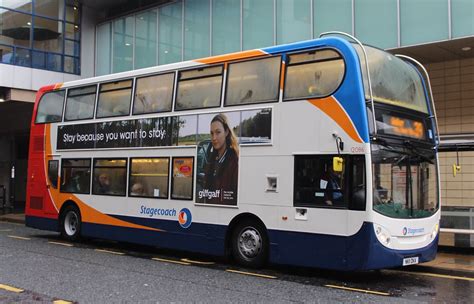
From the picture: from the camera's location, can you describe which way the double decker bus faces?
facing the viewer and to the right of the viewer
